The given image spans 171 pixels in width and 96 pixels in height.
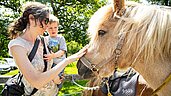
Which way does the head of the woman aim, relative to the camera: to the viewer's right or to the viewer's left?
to the viewer's right

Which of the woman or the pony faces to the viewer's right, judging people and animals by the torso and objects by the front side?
the woman

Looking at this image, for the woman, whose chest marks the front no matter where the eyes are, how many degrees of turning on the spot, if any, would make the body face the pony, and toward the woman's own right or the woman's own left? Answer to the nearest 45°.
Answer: approximately 45° to the woman's own left

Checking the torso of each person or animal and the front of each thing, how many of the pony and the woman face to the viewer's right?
1

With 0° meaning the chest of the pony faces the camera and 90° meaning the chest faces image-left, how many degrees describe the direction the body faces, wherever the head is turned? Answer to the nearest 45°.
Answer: approximately 90°

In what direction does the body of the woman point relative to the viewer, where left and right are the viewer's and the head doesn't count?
facing to the right of the viewer

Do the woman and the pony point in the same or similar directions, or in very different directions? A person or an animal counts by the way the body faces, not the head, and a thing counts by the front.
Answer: very different directions

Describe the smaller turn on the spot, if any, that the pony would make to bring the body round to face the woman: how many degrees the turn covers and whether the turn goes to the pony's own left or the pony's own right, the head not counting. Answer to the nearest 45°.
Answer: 0° — it already faces them
